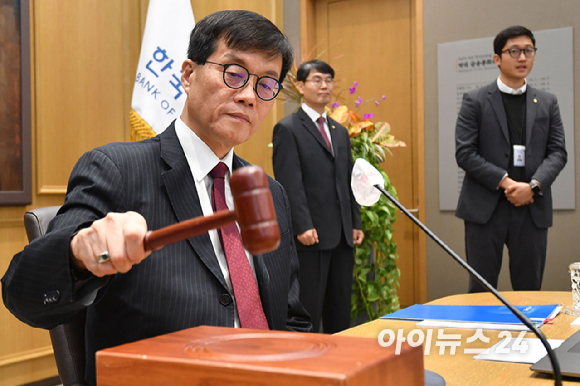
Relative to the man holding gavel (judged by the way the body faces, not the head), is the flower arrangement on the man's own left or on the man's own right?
on the man's own left

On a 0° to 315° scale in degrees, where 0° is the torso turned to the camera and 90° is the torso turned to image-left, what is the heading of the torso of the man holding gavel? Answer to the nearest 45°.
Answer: approximately 315°

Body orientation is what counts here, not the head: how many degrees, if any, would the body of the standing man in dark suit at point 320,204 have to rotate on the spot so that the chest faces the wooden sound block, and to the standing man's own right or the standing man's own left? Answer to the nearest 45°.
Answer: approximately 45° to the standing man's own right

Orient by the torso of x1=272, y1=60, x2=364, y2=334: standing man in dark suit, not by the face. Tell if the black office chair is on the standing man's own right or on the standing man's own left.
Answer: on the standing man's own right

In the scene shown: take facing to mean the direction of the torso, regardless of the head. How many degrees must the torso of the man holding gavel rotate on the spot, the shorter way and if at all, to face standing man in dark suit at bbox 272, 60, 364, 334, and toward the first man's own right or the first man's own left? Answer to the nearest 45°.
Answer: approximately 135° to the first man's own left

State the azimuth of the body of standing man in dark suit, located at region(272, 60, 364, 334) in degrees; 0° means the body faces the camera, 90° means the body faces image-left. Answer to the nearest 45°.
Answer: approximately 315°

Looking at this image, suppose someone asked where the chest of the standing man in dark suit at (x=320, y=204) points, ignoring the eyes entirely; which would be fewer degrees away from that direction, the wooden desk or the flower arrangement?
the wooden desk

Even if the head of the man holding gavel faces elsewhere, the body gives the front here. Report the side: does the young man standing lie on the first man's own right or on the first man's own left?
on the first man's own left
